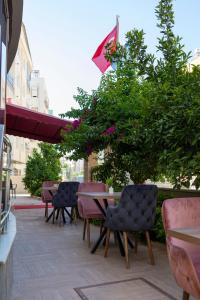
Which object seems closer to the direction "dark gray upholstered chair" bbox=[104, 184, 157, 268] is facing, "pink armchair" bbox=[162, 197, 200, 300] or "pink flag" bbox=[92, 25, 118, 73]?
the pink flag

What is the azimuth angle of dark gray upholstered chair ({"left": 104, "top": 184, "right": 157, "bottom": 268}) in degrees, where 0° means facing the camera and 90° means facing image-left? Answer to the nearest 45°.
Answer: approximately 135°

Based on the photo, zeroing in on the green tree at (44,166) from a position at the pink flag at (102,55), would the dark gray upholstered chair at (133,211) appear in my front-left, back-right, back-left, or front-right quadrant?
back-left

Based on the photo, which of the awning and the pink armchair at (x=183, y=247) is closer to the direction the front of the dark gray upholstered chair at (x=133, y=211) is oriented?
the awning
